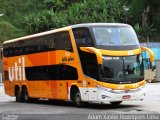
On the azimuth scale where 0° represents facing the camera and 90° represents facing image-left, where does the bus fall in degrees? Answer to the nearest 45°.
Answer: approximately 315°
